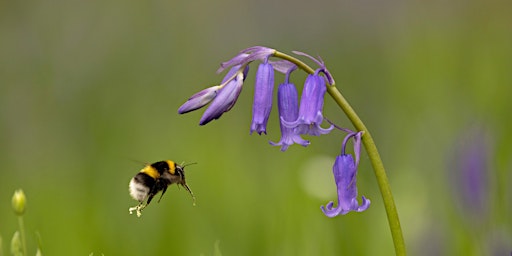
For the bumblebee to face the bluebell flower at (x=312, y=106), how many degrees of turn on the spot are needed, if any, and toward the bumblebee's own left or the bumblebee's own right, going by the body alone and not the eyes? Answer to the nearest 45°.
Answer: approximately 45° to the bumblebee's own right

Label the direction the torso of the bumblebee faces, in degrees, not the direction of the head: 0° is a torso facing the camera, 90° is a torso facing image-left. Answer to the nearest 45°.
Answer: approximately 270°

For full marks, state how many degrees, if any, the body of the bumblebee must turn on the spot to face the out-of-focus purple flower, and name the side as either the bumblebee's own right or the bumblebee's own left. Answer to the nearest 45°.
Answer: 0° — it already faces it
